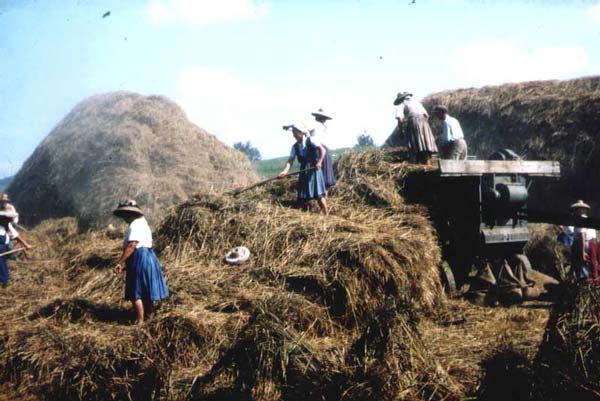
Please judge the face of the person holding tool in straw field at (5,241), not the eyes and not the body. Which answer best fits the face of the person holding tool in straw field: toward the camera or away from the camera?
toward the camera

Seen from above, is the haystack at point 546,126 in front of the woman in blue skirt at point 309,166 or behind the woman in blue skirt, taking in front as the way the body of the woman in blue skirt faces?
behind

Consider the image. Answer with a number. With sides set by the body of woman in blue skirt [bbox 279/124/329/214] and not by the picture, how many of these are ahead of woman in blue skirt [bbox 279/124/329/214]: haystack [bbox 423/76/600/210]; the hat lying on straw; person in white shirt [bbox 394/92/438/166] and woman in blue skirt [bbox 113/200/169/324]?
2

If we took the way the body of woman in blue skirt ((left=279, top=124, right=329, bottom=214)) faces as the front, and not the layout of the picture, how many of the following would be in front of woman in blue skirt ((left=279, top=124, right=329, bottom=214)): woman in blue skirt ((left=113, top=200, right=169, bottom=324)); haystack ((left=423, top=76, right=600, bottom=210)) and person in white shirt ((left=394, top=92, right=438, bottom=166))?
1

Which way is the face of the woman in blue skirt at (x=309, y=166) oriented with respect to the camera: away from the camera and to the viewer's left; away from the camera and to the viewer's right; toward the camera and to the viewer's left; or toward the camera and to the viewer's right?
toward the camera and to the viewer's left

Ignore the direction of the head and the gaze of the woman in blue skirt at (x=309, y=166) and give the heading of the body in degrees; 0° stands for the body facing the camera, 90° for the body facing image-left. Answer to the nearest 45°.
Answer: approximately 45°

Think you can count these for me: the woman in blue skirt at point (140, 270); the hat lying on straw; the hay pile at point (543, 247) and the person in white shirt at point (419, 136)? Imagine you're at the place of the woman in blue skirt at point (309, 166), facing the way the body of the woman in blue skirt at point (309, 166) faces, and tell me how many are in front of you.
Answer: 2

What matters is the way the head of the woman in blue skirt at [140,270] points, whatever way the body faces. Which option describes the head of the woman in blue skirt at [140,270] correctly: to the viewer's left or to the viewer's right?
to the viewer's left

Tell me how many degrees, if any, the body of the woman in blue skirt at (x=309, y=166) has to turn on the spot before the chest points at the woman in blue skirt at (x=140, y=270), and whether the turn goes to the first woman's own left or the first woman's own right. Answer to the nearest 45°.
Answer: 0° — they already face them

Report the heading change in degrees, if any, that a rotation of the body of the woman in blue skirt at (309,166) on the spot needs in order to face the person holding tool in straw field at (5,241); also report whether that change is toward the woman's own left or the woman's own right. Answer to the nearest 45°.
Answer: approximately 45° to the woman's own right

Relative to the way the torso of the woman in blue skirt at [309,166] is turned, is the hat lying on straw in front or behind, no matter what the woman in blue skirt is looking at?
in front

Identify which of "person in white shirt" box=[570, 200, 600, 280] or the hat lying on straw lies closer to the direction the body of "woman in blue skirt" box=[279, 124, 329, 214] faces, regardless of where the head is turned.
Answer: the hat lying on straw

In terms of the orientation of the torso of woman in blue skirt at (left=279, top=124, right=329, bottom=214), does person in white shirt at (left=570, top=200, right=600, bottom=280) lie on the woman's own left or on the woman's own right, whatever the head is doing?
on the woman's own left

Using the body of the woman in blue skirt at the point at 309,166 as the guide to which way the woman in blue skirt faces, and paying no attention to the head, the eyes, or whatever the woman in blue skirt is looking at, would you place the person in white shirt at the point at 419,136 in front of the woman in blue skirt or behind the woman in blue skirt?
behind

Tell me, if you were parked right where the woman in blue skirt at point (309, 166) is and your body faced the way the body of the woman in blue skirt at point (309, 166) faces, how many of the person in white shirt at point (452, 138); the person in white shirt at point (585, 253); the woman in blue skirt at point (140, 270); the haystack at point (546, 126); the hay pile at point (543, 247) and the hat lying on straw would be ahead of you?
2

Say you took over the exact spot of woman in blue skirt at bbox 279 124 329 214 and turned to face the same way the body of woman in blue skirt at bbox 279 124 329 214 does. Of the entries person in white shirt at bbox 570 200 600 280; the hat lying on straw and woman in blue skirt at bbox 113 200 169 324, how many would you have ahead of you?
2

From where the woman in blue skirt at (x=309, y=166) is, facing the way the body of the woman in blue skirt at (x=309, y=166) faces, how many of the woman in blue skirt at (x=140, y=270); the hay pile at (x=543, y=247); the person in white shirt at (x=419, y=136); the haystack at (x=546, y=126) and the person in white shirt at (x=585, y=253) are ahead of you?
1

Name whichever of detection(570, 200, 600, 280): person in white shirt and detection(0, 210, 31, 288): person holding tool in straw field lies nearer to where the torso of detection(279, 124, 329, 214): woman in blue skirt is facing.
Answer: the person holding tool in straw field
